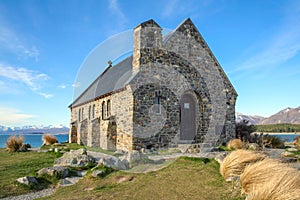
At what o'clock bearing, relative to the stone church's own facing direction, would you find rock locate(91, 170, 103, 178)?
The rock is roughly at 2 o'clock from the stone church.

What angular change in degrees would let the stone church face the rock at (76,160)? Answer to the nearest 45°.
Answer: approximately 90° to its right

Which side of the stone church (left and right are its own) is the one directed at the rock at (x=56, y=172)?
right

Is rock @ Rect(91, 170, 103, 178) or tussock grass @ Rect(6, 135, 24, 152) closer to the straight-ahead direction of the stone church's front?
the rock

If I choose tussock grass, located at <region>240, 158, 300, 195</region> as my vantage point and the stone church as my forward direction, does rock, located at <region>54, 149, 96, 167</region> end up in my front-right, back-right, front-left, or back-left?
front-left

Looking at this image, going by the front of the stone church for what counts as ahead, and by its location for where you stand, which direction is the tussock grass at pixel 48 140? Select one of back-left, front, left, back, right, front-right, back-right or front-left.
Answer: back

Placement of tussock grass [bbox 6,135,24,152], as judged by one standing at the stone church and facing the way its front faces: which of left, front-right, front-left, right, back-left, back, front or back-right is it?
back-right

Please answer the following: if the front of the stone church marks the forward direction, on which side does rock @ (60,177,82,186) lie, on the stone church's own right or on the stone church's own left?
on the stone church's own right

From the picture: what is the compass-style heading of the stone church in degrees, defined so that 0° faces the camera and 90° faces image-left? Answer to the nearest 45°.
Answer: approximately 315°

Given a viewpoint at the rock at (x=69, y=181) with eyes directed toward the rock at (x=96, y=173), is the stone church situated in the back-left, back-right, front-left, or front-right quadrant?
front-left

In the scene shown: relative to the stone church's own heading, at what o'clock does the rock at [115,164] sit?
The rock is roughly at 2 o'clock from the stone church.
